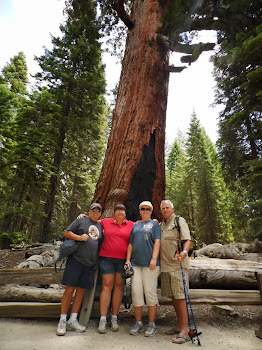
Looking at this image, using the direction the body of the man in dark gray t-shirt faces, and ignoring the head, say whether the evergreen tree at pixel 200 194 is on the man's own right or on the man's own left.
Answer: on the man's own left

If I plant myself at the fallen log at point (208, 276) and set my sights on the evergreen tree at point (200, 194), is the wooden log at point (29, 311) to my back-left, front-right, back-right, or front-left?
back-left

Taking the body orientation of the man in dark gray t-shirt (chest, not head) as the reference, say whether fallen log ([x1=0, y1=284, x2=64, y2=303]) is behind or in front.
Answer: behind

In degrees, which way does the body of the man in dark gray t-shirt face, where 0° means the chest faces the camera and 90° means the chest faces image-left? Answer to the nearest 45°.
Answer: approximately 315°

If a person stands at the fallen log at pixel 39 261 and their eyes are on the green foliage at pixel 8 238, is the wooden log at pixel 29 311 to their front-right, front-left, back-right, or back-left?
back-left

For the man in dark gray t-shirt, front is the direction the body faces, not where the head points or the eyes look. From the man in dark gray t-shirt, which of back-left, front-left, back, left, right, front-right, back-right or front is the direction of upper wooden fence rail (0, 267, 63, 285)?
back
